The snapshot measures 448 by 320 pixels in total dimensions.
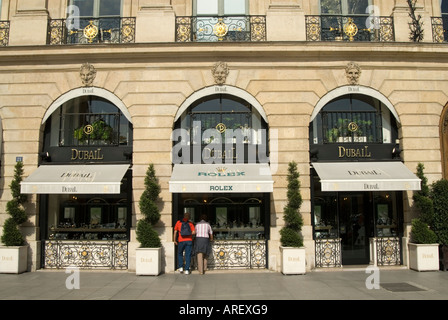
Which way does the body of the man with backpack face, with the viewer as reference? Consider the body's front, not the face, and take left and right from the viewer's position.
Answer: facing away from the viewer

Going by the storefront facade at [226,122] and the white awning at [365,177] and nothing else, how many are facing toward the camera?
2

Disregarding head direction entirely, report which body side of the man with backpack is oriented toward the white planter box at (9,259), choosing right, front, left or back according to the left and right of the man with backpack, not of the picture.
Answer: left

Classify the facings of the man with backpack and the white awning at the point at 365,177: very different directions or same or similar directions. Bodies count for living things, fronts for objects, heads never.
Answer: very different directions

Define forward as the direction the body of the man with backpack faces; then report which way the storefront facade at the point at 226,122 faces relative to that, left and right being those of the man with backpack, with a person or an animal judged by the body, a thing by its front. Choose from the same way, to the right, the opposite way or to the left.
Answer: the opposite way

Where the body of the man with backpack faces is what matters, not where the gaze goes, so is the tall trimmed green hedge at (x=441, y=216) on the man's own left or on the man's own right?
on the man's own right
